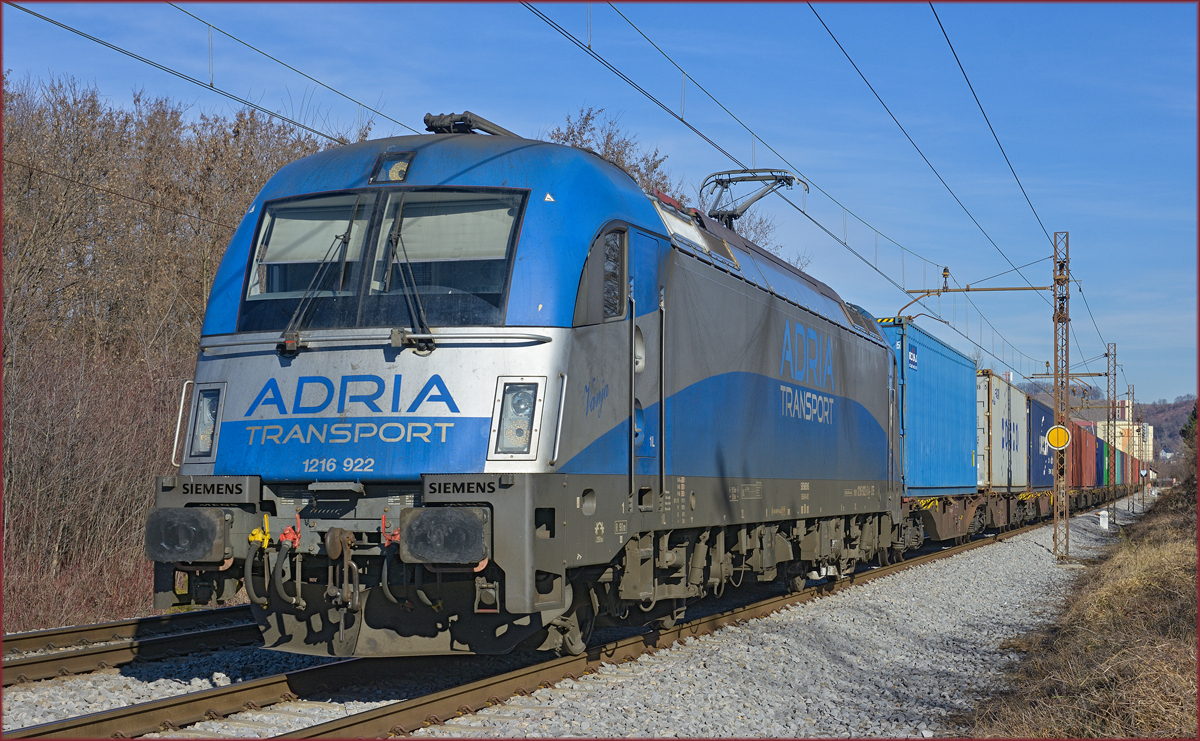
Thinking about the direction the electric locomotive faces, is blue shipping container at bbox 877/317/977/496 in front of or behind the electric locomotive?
behind

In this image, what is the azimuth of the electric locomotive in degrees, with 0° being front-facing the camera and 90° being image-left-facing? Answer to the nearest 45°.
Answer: approximately 45°

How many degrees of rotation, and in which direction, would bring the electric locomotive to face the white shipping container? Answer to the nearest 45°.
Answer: approximately 180°

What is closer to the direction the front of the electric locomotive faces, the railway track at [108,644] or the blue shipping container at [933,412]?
the railway track

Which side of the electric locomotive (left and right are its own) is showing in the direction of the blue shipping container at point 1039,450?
back
